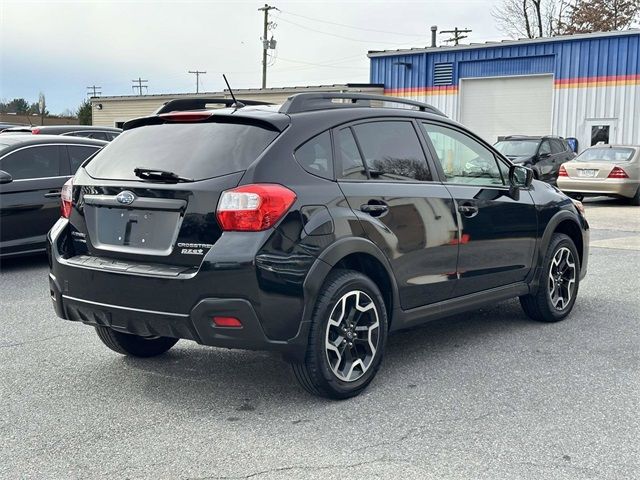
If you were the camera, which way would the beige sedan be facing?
facing away from the viewer and to the right of the viewer

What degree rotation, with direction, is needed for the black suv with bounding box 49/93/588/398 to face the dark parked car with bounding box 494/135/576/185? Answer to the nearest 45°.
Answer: approximately 45° to its left

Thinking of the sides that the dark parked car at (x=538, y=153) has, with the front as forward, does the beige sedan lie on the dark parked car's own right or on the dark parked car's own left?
on the dark parked car's own left

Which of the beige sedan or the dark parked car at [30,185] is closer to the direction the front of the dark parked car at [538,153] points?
the dark parked car

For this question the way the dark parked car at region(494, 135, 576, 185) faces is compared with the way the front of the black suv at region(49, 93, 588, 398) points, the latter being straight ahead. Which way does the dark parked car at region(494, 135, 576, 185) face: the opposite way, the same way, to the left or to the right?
the opposite way

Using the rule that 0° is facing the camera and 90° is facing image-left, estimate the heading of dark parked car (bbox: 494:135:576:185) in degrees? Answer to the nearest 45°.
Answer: approximately 45°

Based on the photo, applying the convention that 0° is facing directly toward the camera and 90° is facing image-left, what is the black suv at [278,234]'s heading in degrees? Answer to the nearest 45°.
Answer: approximately 225°

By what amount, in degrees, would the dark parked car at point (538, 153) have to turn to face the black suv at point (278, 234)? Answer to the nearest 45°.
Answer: approximately 45° to its left

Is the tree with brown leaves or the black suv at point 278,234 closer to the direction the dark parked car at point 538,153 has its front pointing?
the black suv

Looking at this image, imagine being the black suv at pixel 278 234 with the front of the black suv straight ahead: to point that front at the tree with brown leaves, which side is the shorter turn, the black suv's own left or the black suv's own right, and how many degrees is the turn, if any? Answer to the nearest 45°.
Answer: approximately 45° to the black suv's own left

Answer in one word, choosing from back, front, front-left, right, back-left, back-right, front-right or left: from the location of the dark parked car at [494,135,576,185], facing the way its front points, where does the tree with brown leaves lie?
back-right

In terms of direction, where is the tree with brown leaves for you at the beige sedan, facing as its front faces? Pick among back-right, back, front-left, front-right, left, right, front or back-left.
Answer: front-left
